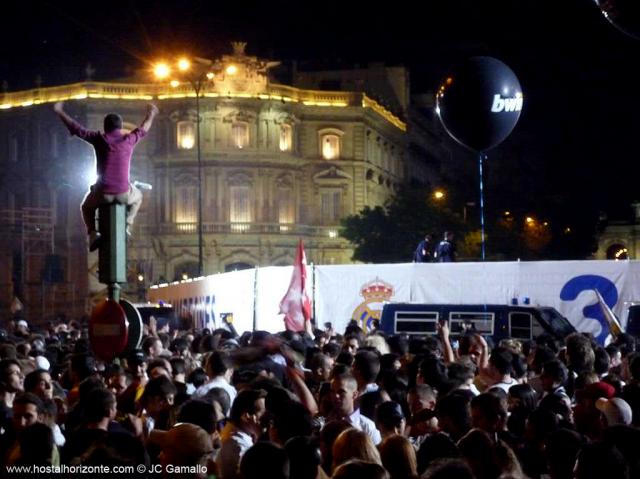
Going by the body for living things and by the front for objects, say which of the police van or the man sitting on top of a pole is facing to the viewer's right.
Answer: the police van

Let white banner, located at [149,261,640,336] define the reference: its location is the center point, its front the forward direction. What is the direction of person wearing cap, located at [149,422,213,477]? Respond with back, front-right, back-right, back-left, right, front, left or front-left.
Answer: front

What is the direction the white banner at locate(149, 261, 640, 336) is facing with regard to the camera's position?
facing the viewer

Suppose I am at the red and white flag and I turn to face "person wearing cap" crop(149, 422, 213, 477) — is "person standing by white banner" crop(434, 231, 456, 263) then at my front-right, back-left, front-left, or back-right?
back-left

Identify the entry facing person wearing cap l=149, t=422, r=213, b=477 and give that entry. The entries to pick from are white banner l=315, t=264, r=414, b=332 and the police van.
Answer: the white banner

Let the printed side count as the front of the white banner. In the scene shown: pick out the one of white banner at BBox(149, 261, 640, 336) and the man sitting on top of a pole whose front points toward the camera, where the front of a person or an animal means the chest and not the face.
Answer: the white banner

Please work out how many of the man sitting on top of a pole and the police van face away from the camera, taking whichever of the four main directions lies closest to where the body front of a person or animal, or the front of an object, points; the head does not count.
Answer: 1

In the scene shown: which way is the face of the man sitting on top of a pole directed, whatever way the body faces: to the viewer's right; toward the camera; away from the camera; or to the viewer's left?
away from the camera

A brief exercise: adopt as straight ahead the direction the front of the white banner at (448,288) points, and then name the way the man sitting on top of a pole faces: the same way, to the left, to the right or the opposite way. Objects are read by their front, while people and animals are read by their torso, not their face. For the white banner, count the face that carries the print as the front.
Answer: the opposite way

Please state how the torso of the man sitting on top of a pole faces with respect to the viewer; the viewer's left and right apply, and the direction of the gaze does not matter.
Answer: facing away from the viewer

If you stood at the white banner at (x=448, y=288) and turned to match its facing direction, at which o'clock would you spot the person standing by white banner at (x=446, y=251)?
The person standing by white banner is roughly at 6 o'clock from the white banner.

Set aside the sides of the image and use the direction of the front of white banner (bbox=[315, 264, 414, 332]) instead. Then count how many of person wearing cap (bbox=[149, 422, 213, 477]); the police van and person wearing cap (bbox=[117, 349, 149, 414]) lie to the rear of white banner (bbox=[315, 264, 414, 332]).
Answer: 0

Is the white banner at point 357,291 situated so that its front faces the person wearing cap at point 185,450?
yes

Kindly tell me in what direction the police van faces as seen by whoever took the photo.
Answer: facing to the right of the viewer

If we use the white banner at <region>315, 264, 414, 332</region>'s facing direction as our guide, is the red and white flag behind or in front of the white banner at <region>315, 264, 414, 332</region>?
in front
